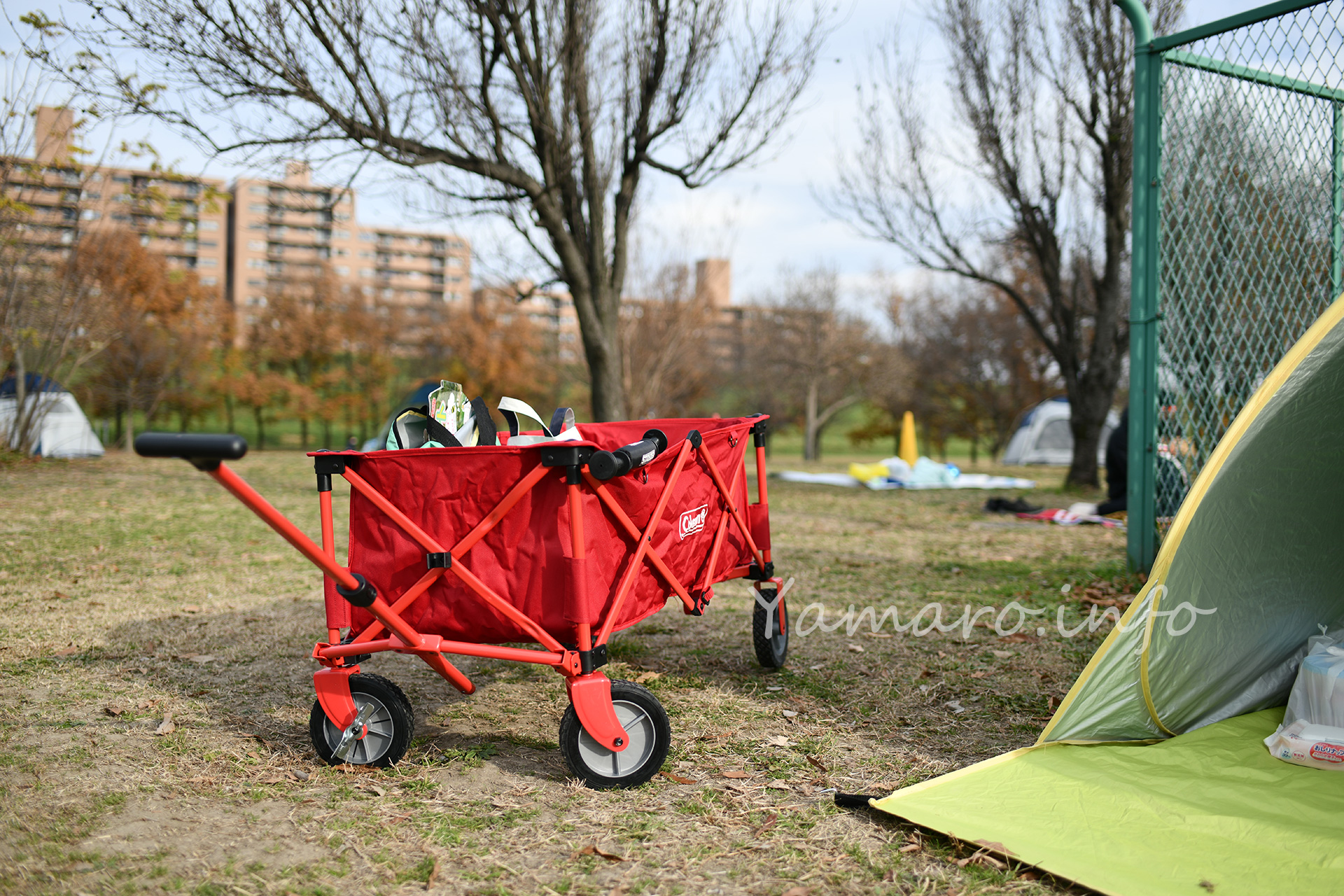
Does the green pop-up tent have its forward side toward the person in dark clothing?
no

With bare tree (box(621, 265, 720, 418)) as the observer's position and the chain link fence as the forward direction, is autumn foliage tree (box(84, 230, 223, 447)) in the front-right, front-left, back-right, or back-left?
back-right

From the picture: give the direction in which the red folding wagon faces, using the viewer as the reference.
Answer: facing the viewer and to the left of the viewer

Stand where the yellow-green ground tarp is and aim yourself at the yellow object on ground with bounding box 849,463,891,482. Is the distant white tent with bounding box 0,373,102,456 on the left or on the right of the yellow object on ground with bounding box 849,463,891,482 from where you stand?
left

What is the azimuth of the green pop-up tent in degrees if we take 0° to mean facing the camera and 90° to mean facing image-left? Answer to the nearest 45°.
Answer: approximately 45°

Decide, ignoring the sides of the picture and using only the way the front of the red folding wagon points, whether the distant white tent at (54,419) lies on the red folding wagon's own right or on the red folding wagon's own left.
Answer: on the red folding wagon's own right

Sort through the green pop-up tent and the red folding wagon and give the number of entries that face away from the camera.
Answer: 0

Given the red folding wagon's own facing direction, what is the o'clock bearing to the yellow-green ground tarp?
The yellow-green ground tarp is roughly at 8 o'clock from the red folding wagon.

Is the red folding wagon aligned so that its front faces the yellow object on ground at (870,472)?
no

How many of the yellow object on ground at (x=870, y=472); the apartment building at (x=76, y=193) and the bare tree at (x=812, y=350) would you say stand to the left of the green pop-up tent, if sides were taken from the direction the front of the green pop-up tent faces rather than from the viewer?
0

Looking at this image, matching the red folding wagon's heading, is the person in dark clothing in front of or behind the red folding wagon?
behind

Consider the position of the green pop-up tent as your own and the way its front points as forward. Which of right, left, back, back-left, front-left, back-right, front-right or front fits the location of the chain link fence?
back-right

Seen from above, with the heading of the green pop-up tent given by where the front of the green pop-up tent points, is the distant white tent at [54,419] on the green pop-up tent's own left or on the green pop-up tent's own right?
on the green pop-up tent's own right
